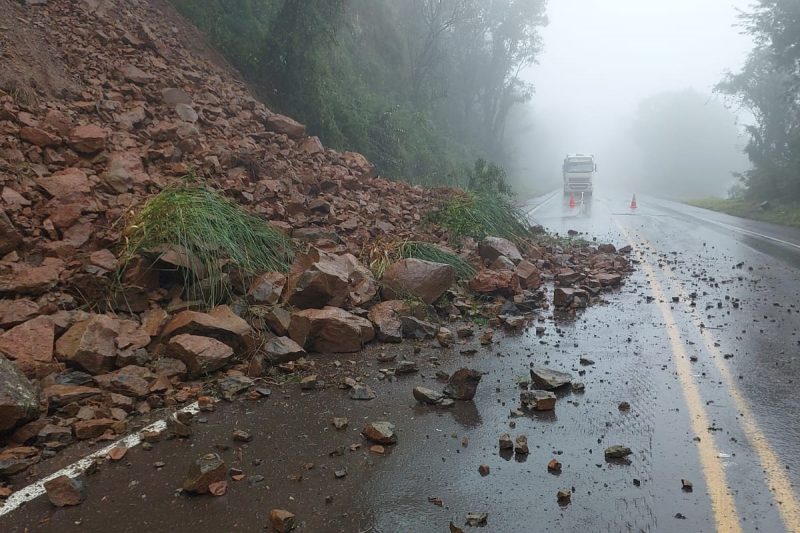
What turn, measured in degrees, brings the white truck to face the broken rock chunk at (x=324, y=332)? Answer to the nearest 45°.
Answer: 0° — it already faces it

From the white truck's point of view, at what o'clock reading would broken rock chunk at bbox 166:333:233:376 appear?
The broken rock chunk is roughly at 12 o'clock from the white truck.

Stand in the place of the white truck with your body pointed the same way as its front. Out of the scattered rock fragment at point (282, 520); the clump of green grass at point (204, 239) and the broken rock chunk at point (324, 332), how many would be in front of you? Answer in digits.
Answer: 3

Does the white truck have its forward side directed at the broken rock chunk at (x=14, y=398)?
yes

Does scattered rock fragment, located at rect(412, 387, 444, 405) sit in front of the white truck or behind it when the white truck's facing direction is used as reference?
in front

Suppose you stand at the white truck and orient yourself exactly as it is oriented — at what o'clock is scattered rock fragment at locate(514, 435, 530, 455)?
The scattered rock fragment is roughly at 12 o'clock from the white truck.

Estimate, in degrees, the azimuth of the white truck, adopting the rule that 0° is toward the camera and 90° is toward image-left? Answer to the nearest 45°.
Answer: approximately 0°

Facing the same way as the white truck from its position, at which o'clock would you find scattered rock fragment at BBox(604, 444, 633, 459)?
The scattered rock fragment is roughly at 12 o'clock from the white truck.

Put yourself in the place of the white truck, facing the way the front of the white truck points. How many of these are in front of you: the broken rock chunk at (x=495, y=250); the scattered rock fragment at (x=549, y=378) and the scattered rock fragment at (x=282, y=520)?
3

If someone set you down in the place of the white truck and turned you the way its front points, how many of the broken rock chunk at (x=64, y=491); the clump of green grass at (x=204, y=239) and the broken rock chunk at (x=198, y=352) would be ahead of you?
3

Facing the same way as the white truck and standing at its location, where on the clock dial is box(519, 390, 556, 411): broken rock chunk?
The broken rock chunk is roughly at 12 o'clock from the white truck.

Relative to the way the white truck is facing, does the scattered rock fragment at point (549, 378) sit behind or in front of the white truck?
in front

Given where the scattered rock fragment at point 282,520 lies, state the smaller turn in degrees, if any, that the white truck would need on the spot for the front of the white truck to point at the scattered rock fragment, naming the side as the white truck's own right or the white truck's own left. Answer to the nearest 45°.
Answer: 0° — it already faces it

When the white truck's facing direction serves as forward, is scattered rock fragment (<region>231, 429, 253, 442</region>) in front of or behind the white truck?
in front
